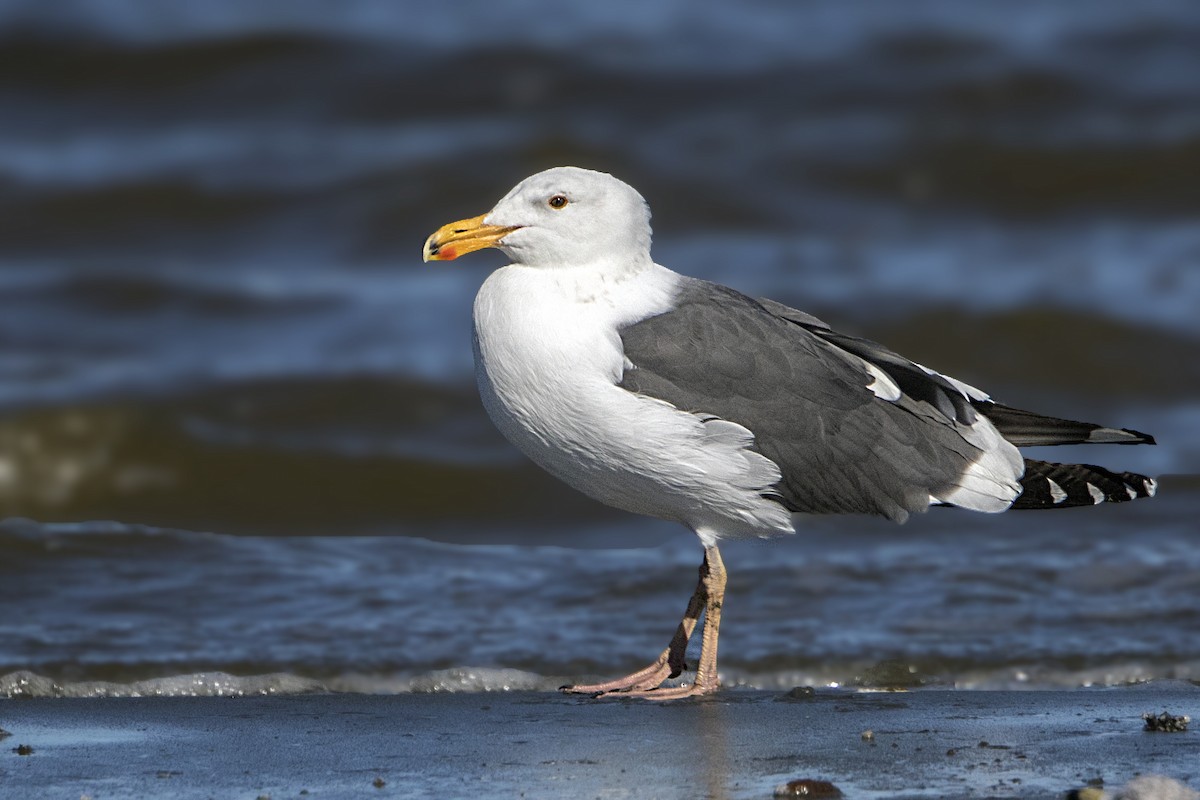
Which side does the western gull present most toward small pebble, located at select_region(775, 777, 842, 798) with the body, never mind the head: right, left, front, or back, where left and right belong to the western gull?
left

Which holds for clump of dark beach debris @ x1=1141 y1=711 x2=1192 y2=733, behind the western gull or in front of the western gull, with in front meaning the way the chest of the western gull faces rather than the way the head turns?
behind

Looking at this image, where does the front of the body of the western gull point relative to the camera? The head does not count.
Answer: to the viewer's left

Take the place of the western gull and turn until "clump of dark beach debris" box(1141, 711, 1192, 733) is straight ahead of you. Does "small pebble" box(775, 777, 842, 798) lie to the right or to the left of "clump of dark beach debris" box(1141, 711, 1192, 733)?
right
